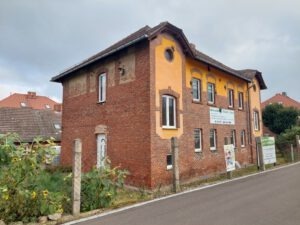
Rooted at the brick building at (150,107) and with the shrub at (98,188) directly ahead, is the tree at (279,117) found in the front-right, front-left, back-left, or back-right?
back-left

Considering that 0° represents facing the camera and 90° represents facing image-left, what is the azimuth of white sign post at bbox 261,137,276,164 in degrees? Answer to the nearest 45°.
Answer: approximately 0°

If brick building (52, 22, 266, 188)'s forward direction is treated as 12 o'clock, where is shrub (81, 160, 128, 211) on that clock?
The shrub is roughly at 2 o'clock from the brick building.

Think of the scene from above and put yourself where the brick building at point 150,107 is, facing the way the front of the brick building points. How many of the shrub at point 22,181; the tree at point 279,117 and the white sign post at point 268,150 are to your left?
2

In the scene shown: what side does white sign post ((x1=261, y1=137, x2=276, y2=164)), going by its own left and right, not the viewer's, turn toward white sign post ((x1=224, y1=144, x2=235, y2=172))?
right

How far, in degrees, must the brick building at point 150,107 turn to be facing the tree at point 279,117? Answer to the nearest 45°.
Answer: approximately 90° to its left

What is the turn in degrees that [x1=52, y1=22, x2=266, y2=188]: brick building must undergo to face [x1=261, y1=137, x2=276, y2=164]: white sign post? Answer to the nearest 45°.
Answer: approximately 90° to its left

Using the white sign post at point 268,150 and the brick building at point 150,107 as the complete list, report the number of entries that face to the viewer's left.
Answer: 0

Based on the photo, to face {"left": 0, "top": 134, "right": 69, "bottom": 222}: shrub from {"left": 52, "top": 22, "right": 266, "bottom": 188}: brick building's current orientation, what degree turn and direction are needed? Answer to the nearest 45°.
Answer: approximately 45° to its right

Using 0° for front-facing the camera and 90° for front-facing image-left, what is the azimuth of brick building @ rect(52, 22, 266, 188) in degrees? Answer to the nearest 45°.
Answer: approximately 315°
